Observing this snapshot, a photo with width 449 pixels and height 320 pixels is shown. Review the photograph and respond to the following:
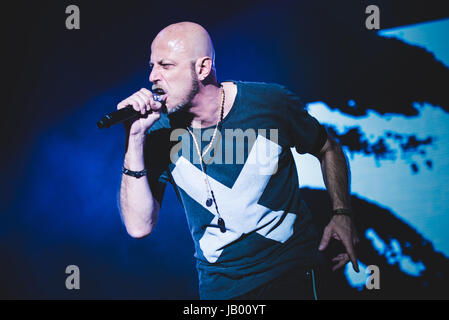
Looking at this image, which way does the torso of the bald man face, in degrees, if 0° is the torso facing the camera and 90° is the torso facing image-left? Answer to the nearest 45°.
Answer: approximately 45°
